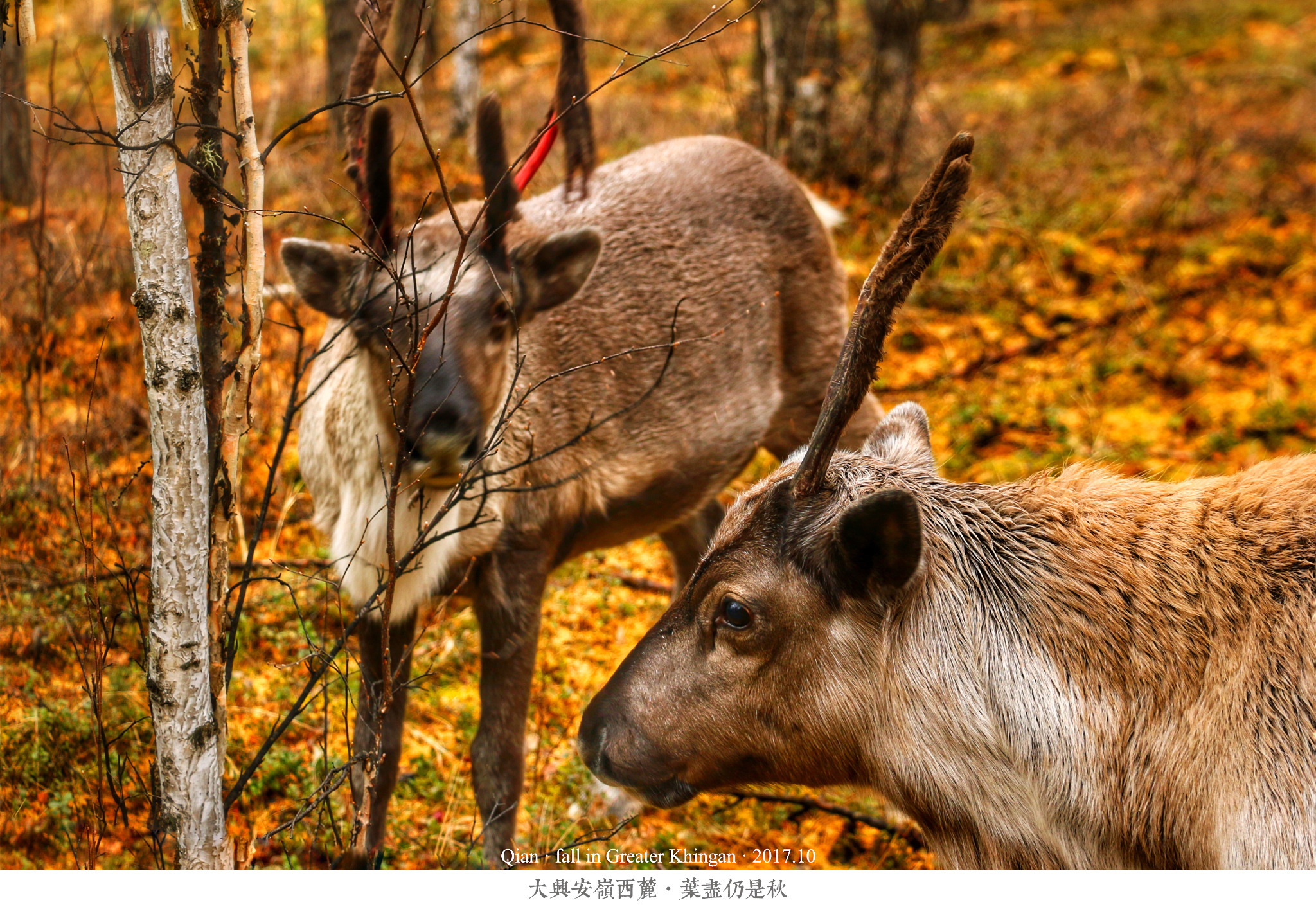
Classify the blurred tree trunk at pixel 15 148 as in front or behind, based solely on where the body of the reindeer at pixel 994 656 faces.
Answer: in front

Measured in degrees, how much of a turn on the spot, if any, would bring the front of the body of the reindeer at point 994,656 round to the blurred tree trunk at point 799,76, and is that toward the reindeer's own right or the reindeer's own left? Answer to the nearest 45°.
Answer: approximately 90° to the reindeer's own right

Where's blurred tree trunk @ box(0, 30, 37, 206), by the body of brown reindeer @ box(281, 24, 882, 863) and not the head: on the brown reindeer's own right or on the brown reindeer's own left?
on the brown reindeer's own right

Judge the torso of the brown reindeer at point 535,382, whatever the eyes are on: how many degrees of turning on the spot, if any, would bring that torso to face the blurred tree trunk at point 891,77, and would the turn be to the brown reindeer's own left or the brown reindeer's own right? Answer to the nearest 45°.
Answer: approximately 180°

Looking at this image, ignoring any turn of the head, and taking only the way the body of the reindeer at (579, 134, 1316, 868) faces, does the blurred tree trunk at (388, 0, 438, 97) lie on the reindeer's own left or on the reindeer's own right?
on the reindeer's own right

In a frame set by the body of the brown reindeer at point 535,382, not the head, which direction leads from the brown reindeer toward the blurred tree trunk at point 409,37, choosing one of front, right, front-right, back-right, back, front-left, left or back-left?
back-right

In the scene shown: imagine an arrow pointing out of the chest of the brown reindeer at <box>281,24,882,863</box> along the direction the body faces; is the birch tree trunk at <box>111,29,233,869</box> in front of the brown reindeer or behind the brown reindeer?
in front

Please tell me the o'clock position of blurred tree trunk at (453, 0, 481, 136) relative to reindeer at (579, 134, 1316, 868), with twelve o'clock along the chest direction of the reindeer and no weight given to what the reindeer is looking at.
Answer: The blurred tree trunk is roughly at 2 o'clock from the reindeer.

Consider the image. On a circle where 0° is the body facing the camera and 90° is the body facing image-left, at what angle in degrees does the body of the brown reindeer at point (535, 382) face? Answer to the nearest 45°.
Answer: approximately 45°

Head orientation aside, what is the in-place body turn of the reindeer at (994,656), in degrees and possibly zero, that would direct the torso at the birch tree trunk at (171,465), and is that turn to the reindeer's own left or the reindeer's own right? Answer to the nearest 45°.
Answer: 0° — it already faces it

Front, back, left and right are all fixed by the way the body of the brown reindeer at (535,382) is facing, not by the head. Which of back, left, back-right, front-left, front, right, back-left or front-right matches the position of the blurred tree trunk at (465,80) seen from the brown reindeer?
back-right

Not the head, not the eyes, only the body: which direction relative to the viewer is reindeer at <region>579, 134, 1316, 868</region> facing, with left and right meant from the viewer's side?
facing to the left of the viewer

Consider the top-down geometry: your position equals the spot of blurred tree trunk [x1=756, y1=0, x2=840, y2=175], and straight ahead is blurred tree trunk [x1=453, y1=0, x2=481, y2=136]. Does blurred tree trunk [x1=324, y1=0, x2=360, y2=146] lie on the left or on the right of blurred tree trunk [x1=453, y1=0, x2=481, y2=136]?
left
